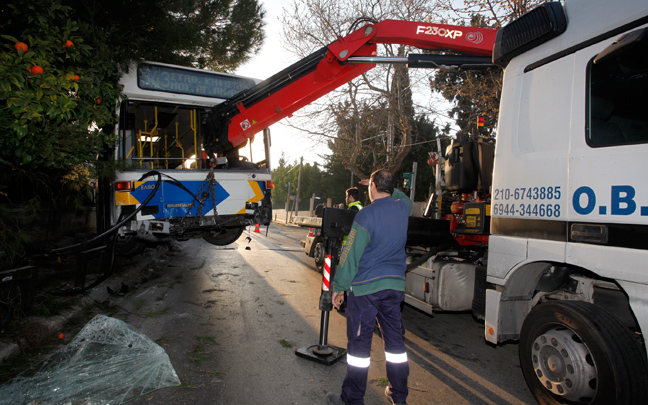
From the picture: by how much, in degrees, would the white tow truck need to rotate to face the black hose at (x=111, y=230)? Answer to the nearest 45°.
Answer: approximately 135° to its right

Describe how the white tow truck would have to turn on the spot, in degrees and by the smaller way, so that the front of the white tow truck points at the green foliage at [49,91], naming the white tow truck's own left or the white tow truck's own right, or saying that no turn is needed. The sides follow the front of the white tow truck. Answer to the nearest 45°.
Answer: approximately 135° to the white tow truck's own right

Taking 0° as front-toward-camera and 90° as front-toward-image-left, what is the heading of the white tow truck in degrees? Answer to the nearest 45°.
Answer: approximately 315°
